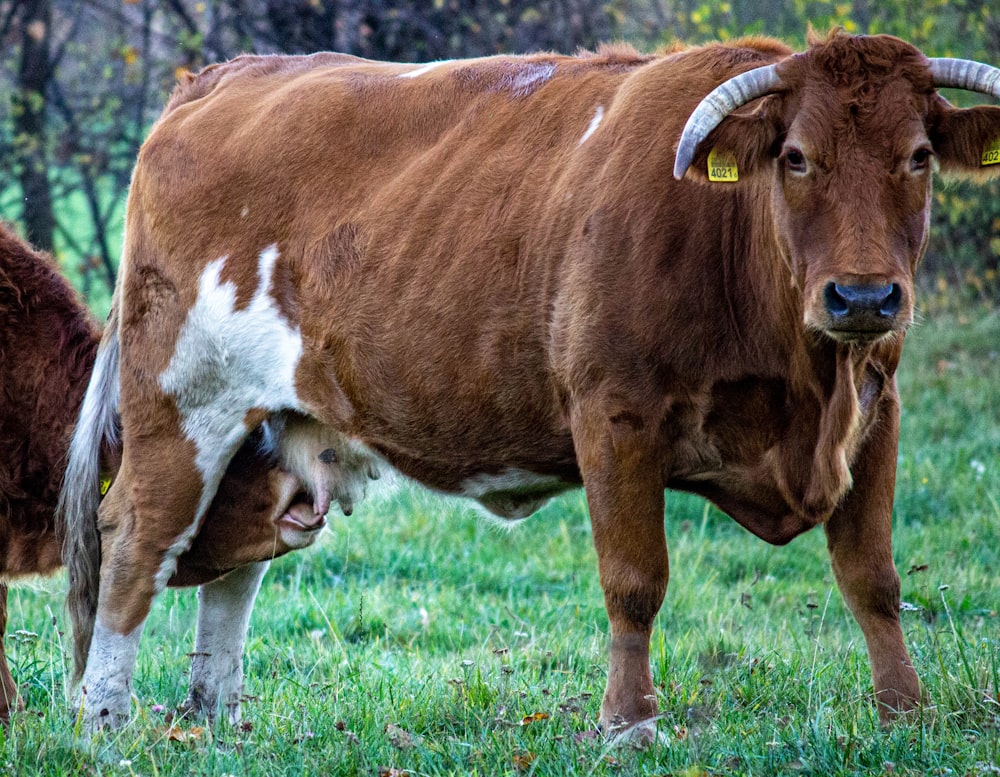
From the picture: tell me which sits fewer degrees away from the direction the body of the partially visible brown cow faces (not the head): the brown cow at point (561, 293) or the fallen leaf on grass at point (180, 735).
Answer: the brown cow

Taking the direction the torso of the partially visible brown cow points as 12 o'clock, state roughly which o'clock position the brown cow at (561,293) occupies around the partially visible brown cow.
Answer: The brown cow is roughly at 1 o'clock from the partially visible brown cow.

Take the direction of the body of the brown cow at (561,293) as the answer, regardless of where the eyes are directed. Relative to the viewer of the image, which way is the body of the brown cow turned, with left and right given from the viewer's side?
facing the viewer and to the right of the viewer

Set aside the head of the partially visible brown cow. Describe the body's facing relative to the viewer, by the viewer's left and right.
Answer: facing to the right of the viewer

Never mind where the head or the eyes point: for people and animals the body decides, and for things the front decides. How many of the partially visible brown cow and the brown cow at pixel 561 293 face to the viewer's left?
0
